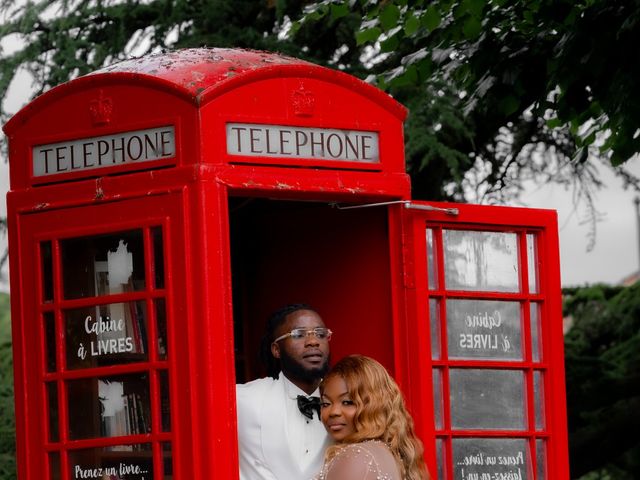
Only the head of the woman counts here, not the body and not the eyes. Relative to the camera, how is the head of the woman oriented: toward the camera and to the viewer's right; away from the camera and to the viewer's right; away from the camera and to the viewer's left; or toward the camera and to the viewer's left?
toward the camera and to the viewer's left

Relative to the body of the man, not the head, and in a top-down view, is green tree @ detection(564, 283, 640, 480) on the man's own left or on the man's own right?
on the man's own left

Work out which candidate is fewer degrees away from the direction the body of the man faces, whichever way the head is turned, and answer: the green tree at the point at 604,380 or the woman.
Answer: the woman

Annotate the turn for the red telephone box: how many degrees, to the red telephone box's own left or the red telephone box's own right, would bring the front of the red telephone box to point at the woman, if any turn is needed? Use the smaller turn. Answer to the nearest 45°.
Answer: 0° — it already faces them

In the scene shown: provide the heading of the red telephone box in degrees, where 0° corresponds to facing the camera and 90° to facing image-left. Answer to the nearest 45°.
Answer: approximately 315°
